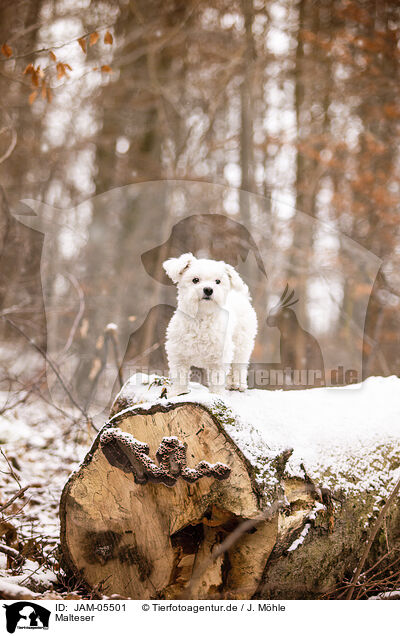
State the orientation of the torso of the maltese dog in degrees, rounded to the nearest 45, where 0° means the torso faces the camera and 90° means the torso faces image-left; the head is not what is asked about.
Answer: approximately 45°
